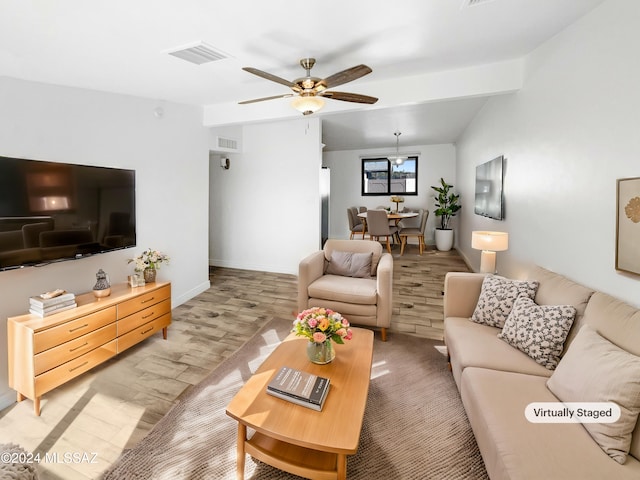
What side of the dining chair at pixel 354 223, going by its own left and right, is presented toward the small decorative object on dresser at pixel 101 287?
right

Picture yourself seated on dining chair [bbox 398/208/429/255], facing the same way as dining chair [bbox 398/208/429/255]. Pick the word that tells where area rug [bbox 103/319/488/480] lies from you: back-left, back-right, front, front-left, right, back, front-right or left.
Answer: left

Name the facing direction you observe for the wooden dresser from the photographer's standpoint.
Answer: facing the viewer and to the right of the viewer

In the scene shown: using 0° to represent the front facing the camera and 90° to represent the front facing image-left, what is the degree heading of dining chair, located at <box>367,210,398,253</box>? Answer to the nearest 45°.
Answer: approximately 225°

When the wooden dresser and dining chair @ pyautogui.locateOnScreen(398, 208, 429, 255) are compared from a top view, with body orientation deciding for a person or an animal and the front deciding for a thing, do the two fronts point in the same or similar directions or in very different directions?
very different directions

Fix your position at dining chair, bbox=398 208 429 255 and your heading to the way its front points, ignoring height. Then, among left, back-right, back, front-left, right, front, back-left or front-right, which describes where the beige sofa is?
left

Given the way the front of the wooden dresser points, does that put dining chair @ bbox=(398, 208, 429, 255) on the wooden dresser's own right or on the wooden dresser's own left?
on the wooden dresser's own left

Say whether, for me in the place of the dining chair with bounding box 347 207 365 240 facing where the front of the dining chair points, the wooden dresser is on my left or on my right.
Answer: on my right

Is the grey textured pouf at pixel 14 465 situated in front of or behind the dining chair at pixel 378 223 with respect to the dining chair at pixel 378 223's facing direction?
behind

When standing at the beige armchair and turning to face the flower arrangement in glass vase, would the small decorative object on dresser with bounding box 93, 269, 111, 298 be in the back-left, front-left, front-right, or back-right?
front-right

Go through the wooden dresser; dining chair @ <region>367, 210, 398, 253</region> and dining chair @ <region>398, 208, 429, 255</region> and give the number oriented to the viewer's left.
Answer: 1

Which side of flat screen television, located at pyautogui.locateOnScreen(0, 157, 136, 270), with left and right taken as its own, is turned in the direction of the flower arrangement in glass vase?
front

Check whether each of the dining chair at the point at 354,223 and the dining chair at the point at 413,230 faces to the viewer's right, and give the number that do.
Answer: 1

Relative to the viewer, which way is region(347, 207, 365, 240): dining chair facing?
to the viewer's right

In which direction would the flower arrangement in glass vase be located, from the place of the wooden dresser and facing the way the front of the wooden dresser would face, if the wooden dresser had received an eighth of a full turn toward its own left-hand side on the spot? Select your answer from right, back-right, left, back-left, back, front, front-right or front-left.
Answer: front-right
